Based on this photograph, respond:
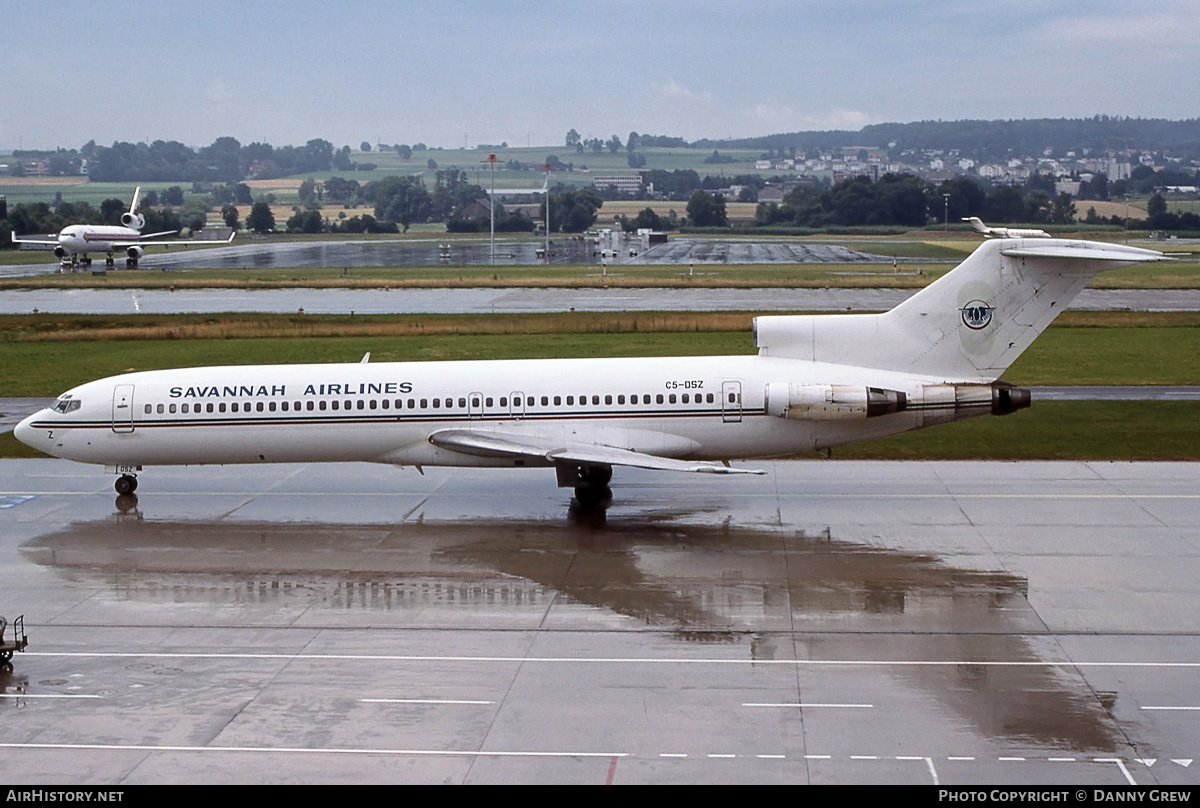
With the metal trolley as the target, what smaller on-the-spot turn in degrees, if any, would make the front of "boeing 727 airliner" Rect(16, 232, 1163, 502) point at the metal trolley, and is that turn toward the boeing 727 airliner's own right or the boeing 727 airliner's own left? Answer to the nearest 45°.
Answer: approximately 45° to the boeing 727 airliner's own left

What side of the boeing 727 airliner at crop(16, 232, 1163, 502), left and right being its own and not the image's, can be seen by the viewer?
left
